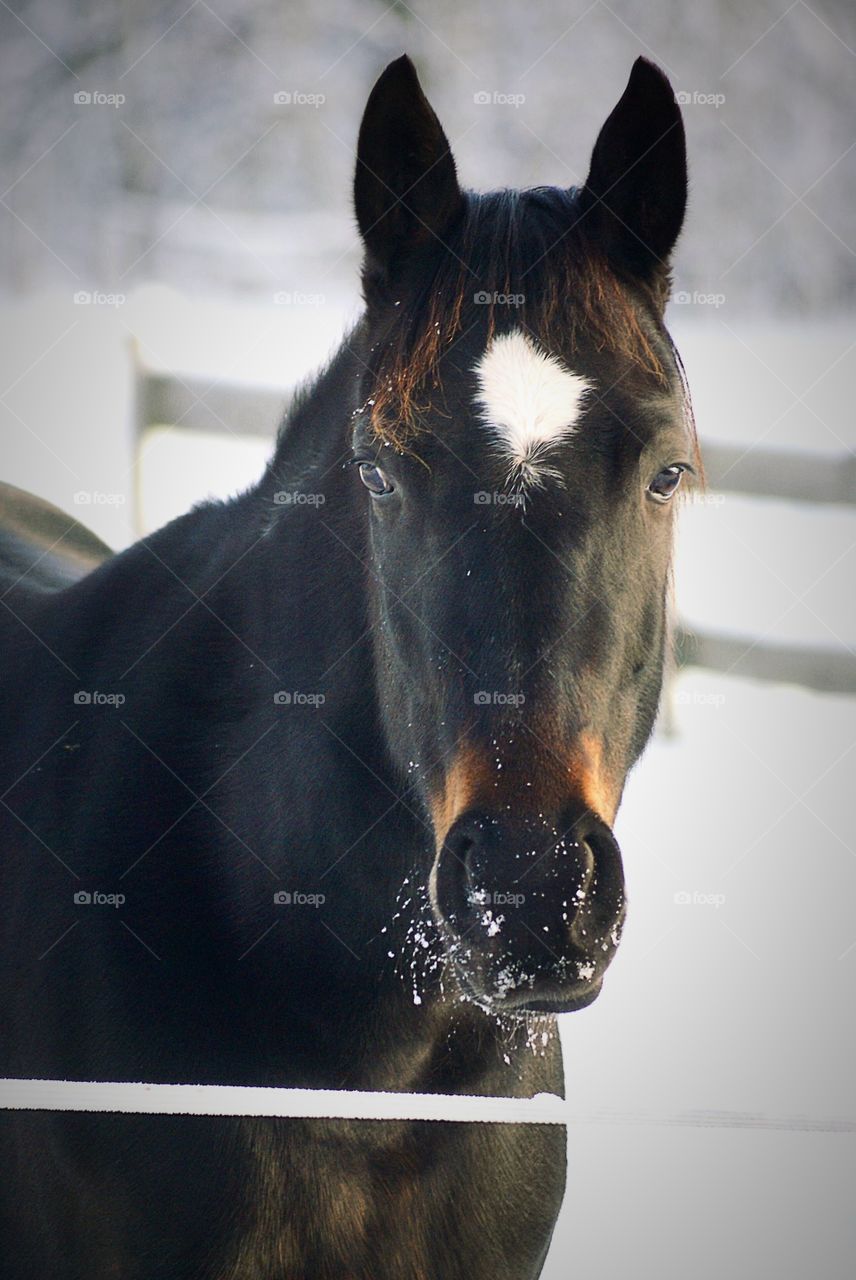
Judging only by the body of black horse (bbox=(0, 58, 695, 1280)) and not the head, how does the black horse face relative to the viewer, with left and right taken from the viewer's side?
facing the viewer and to the right of the viewer
